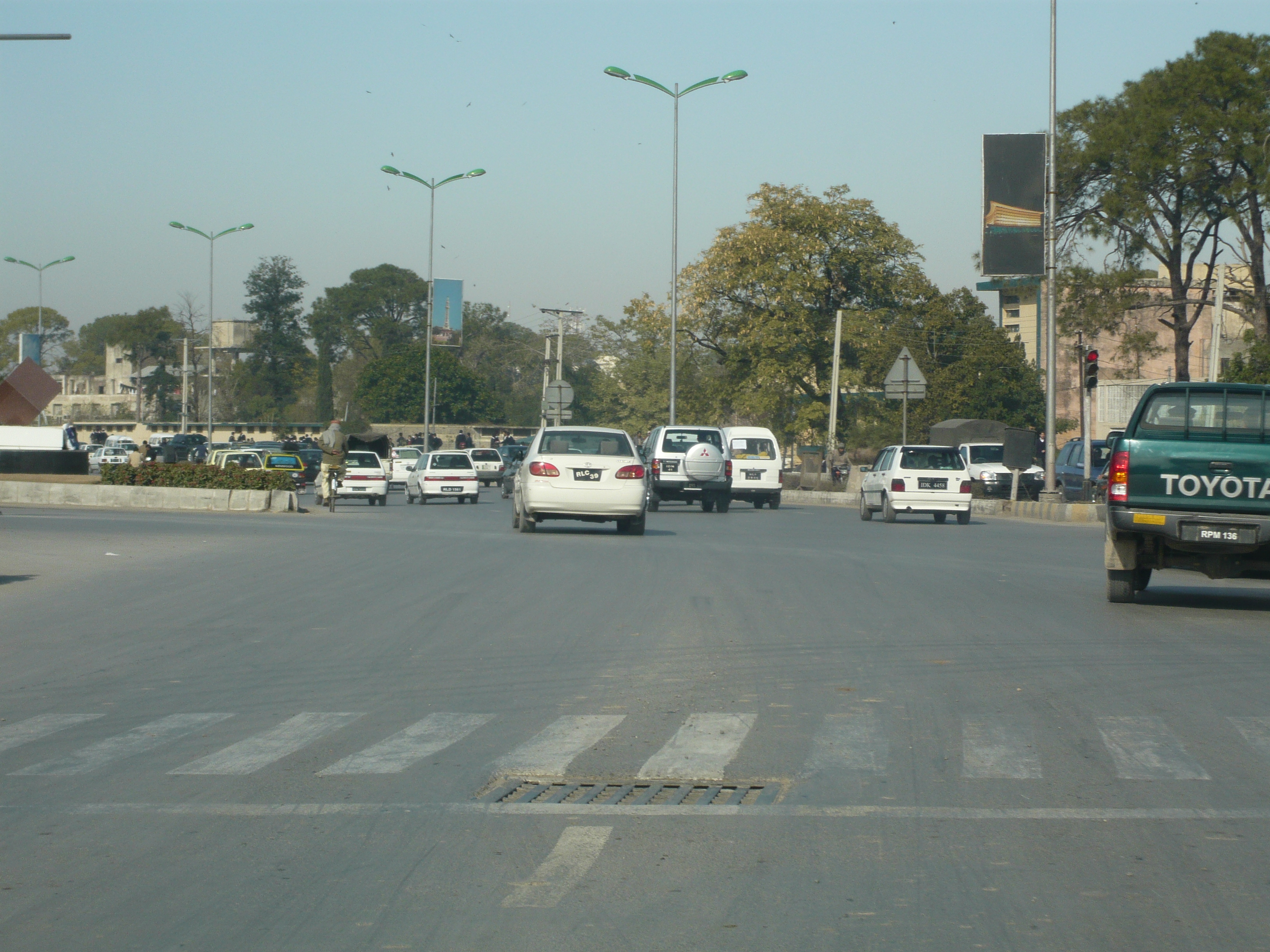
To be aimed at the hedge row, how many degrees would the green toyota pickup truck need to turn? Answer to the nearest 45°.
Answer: approximately 45° to its left

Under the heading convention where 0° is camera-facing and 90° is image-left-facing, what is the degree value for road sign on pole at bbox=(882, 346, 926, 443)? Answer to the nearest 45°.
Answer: approximately 180°

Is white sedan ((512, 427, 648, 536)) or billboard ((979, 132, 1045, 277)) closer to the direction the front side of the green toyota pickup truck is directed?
the billboard

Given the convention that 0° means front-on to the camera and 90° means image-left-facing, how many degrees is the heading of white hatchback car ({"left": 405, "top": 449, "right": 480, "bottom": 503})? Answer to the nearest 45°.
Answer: approximately 180°

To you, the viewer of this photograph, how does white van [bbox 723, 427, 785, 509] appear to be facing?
facing away from the viewer

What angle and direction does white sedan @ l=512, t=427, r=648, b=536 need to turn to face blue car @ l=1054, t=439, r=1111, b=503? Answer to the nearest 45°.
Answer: approximately 45° to its right

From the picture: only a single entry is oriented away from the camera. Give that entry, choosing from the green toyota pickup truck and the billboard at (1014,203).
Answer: the green toyota pickup truck

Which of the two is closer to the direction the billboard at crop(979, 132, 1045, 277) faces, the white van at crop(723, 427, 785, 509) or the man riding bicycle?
the man riding bicycle

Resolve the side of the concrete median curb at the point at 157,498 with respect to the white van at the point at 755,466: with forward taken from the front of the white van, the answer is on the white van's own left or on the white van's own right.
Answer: on the white van's own left

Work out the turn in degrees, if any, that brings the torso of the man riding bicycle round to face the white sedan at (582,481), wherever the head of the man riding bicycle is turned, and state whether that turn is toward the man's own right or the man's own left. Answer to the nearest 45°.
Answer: approximately 180°

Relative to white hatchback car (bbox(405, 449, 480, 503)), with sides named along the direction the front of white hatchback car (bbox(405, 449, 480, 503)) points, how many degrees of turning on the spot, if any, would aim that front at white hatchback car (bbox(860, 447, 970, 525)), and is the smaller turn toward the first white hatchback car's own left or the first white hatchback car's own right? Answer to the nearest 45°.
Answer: approximately 135° to the first white hatchback car's own right

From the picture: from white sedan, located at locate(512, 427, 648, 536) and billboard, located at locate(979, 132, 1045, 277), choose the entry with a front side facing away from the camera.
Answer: the white sedan

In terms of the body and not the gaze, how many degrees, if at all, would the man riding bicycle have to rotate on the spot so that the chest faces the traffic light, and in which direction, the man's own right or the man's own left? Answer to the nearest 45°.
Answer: approximately 90° to the man's own right
